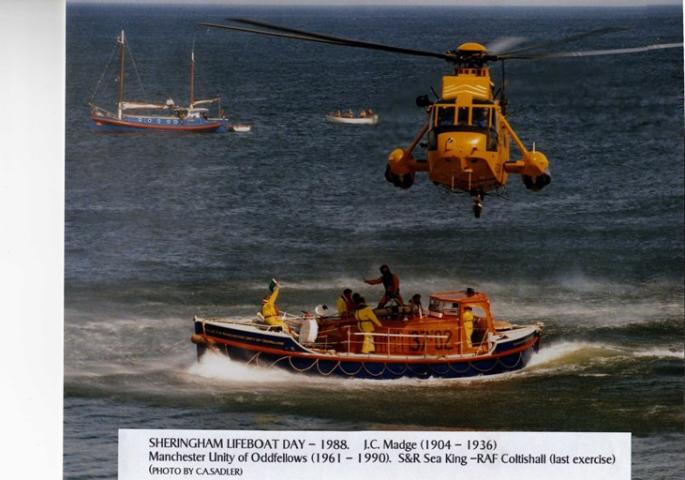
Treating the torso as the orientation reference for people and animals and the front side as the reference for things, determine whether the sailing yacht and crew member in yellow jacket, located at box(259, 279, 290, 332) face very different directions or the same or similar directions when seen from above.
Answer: very different directions

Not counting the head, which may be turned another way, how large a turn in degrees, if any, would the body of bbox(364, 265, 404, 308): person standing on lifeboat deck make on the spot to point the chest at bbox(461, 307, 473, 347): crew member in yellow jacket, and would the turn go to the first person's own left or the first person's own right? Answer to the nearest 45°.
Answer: approximately 180°

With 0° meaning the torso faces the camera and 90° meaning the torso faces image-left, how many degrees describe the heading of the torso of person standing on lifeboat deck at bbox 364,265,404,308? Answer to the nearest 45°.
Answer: approximately 90°

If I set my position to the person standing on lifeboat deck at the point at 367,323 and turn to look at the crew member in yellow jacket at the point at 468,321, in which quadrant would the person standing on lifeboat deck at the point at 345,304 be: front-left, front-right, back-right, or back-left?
back-left

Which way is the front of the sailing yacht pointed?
to the viewer's left

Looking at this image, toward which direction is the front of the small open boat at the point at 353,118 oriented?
to the viewer's left
